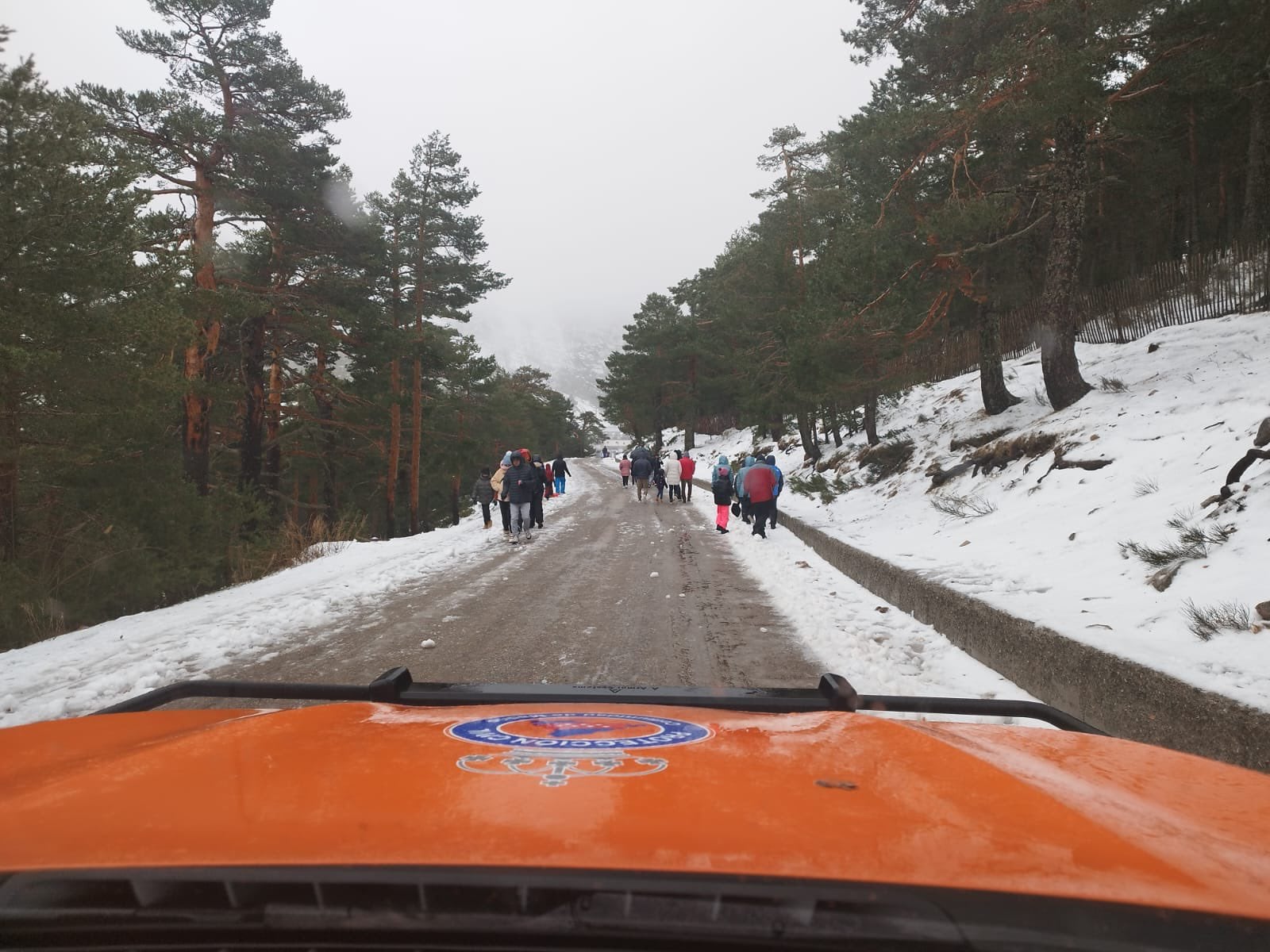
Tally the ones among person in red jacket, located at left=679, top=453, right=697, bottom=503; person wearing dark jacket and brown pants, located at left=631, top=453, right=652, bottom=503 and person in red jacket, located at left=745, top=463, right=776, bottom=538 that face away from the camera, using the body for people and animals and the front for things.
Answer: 3

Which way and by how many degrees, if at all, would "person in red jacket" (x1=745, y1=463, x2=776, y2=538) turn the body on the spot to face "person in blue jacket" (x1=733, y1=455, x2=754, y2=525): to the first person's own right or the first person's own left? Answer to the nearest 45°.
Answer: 0° — they already face them

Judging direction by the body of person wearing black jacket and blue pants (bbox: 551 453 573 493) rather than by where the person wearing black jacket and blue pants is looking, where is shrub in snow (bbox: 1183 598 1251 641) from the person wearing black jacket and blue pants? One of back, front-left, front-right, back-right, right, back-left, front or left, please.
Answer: back

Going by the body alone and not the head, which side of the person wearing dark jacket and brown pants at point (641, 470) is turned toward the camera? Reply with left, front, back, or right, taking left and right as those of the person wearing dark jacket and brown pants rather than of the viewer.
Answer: back

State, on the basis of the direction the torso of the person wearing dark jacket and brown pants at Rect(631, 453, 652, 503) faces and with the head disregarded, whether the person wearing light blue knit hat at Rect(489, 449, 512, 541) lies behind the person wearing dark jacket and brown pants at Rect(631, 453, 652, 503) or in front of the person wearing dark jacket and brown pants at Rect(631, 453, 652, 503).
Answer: behind

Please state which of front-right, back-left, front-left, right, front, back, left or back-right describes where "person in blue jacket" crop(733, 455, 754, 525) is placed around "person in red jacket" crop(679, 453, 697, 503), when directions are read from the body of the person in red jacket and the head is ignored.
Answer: back

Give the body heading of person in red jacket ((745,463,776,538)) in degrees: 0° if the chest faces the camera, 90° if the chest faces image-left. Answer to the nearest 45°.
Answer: approximately 180°

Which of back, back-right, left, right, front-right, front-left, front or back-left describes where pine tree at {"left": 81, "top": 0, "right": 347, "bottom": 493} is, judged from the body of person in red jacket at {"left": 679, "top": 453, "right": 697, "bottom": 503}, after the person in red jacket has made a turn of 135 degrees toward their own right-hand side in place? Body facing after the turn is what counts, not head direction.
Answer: right

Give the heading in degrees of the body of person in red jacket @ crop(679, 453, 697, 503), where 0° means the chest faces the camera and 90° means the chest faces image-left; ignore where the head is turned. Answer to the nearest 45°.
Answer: approximately 180°
